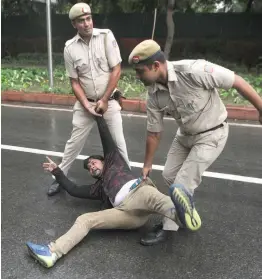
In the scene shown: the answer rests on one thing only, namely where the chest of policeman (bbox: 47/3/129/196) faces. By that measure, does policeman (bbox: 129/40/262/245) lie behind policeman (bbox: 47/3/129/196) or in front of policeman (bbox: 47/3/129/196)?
in front

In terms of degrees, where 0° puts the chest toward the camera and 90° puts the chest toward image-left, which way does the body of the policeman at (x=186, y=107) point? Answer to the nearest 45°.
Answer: approximately 45°

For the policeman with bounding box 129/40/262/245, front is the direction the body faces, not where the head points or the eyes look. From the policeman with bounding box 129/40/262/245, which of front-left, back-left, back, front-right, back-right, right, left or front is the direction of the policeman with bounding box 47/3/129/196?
right

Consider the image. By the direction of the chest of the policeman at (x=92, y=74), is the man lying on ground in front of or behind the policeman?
in front

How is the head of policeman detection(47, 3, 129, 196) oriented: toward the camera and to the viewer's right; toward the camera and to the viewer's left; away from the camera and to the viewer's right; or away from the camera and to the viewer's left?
toward the camera and to the viewer's right
